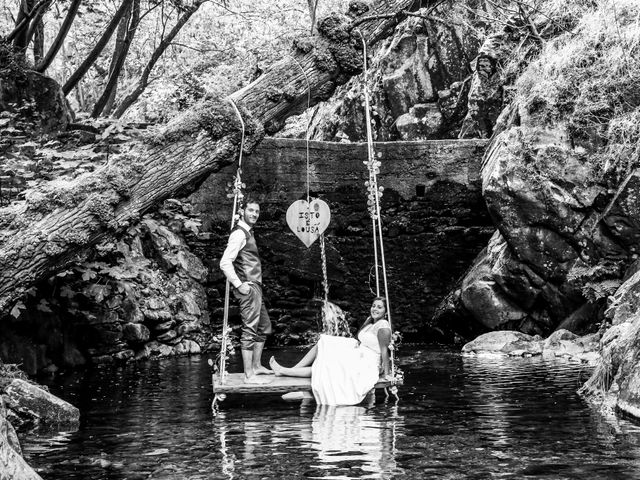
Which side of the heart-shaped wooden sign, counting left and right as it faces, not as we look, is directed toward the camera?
front

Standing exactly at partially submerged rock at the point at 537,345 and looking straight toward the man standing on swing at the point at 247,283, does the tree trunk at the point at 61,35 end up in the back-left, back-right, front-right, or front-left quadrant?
front-right

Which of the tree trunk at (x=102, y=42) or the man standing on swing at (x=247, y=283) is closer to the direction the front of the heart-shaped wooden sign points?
the man standing on swing

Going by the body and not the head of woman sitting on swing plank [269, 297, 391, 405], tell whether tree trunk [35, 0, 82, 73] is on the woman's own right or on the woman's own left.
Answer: on the woman's own right

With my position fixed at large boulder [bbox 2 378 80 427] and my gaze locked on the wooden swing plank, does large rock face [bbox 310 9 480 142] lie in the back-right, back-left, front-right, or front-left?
front-left

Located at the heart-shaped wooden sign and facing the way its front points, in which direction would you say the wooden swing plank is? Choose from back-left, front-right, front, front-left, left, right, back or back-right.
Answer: front
